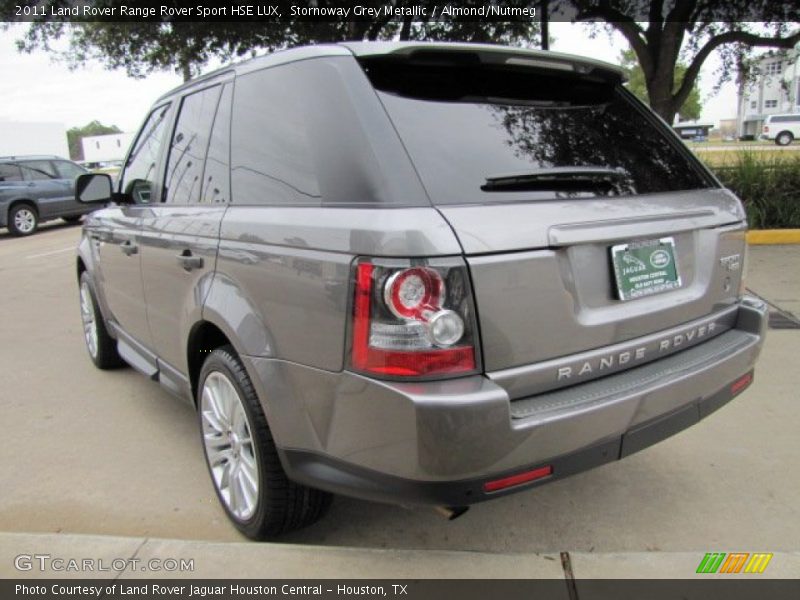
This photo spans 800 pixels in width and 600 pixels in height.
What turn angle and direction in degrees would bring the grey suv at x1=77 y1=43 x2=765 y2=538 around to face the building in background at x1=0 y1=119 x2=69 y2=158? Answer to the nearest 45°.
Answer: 0° — it already faces it

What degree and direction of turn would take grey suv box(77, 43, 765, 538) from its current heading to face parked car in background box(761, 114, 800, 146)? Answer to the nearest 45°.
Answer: approximately 90° to its right

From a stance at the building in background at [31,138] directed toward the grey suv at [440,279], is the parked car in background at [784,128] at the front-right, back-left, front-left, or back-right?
front-left

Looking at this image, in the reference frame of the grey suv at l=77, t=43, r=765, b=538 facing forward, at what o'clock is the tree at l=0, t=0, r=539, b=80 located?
The tree is roughly at 1 o'clock from the grey suv.

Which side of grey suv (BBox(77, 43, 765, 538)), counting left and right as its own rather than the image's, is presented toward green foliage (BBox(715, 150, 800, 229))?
right

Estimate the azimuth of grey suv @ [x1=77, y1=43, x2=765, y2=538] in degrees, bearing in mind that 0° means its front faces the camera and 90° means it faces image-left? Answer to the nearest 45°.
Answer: approximately 135°

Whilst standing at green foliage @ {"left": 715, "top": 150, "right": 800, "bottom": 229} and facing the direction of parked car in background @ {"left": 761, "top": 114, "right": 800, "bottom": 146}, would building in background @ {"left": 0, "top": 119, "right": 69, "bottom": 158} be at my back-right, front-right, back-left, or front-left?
front-left

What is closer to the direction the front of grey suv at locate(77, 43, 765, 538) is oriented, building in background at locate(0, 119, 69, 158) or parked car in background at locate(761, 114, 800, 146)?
the building in background

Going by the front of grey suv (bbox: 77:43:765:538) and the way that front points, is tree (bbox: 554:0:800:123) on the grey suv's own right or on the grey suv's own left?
on the grey suv's own right

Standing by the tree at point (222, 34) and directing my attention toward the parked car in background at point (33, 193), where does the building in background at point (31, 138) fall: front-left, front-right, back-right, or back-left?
back-right

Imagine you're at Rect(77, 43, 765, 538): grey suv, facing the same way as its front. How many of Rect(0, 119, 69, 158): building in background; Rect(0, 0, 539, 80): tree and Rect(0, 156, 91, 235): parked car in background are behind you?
0

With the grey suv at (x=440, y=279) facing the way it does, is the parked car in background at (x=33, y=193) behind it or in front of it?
in front
